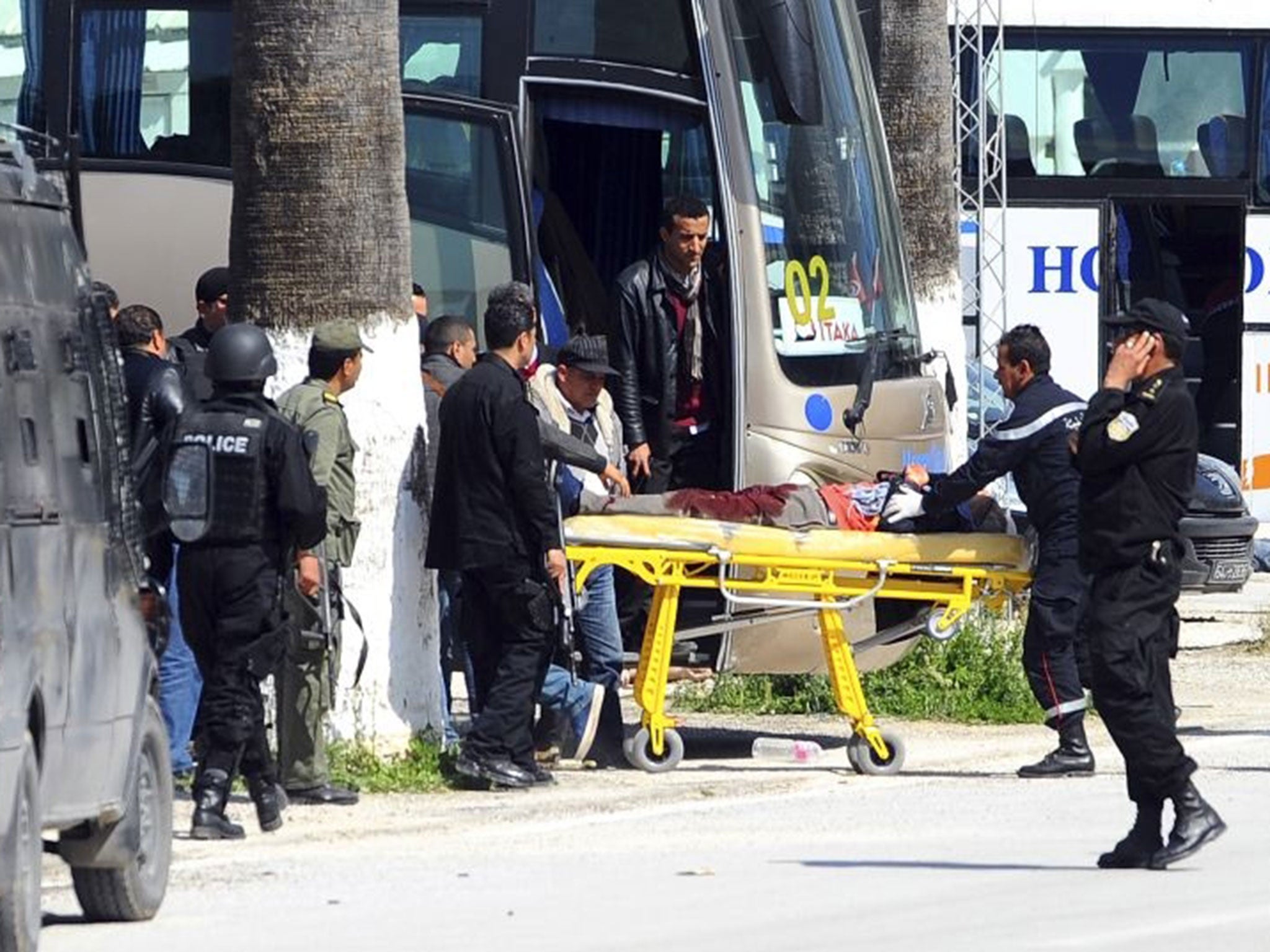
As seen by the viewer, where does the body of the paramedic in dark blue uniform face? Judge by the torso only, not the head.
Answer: to the viewer's left

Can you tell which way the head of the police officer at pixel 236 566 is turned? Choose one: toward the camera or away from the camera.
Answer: away from the camera

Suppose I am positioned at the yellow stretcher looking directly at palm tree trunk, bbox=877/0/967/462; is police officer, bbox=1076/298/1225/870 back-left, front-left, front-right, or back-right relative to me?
back-right

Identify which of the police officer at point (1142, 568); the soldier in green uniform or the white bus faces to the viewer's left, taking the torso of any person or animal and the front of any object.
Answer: the police officer

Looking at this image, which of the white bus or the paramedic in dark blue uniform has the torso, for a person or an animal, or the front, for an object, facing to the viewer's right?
the white bus

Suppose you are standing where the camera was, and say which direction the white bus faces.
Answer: facing to the right of the viewer

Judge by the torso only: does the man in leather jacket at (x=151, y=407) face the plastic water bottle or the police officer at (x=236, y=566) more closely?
the plastic water bottle

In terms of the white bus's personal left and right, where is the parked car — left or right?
on its right

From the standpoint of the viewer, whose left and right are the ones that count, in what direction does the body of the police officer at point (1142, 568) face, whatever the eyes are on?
facing to the left of the viewer

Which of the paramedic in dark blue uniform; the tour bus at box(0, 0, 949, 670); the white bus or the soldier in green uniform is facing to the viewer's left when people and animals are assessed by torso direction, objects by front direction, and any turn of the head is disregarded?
the paramedic in dark blue uniform

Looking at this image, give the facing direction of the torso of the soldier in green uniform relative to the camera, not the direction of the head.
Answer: to the viewer's right

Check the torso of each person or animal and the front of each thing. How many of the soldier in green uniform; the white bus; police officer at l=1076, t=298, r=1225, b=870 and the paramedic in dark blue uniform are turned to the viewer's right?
2

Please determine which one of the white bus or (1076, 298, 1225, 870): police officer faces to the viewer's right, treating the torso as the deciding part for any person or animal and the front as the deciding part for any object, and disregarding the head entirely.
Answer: the white bus
